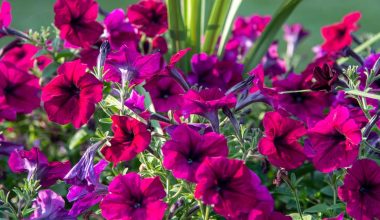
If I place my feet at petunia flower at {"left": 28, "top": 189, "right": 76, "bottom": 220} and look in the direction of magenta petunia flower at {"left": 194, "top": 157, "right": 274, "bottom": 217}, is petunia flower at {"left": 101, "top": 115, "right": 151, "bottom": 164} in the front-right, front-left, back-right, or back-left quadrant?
front-left

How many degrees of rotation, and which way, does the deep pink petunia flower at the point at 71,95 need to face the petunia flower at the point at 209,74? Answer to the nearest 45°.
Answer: approximately 135° to its left

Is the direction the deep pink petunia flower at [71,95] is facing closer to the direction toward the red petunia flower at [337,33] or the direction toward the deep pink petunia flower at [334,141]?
the deep pink petunia flower

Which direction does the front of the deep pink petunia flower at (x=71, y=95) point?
toward the camera

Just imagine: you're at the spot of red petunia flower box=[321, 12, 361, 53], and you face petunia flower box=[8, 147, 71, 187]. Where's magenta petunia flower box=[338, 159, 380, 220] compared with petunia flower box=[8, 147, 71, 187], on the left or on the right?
left

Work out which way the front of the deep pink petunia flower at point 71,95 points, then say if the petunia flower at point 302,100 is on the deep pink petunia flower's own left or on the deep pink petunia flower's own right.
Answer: on the deep pink petunia flower's own left

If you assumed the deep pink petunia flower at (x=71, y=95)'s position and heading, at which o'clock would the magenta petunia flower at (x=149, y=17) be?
The magenta petunia flower is roughly at 7 o'clock from the deep pink petunia flower.
